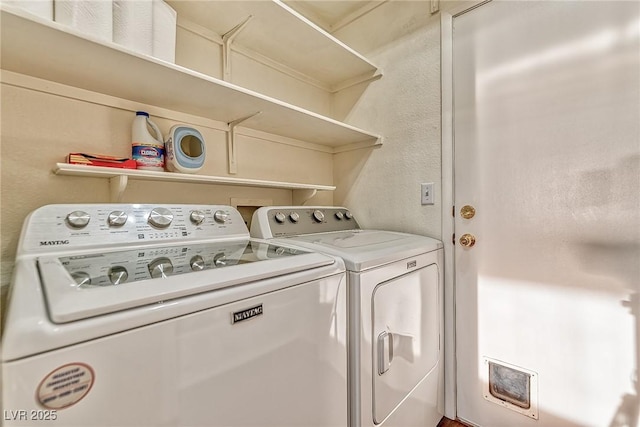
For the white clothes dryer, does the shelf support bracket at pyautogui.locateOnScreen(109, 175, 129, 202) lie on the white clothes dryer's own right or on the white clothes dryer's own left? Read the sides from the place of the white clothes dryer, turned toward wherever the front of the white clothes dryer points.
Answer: on the white clothes dryer's own right

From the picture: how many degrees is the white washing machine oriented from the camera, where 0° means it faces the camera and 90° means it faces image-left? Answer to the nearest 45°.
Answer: approximately 315°

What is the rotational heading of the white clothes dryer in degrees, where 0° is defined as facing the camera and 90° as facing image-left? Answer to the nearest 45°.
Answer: approximately 315°

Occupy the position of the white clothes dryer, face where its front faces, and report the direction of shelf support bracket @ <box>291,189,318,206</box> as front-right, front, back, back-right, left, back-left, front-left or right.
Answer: back

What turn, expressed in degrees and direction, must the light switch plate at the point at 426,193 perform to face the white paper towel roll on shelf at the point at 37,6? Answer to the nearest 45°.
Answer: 0° — it already faces it

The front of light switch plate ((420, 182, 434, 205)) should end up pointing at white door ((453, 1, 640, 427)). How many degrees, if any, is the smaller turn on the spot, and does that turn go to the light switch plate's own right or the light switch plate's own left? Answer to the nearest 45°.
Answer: approximately 135° to the light switch plate's own left

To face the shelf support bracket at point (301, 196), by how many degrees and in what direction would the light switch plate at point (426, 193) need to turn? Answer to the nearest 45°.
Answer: approximately 45° to its right

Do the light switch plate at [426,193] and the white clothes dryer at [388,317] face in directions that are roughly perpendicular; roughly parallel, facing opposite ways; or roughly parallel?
roughly perpendicular
